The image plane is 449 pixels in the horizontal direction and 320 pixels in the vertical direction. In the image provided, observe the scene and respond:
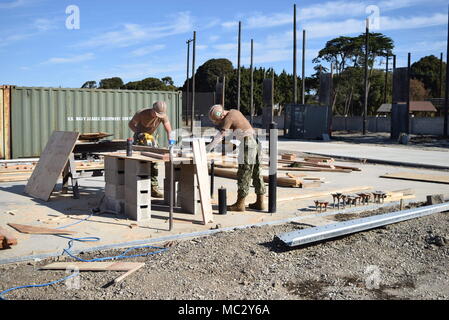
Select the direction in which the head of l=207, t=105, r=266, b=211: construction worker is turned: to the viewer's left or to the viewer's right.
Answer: to the viewer's left

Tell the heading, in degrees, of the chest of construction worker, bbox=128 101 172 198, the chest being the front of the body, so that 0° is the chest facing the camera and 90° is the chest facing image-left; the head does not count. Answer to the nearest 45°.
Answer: approximately 315°

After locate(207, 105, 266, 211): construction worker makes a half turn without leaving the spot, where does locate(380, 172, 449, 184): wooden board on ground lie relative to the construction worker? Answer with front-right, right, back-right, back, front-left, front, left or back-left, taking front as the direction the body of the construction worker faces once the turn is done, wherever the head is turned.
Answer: front-left

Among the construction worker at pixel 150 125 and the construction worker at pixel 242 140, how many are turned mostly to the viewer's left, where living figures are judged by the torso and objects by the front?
1

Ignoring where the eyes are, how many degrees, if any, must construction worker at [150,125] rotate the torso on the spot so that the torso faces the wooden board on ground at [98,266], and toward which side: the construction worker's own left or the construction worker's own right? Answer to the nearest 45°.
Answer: approximately 45° to the construction worker's own right

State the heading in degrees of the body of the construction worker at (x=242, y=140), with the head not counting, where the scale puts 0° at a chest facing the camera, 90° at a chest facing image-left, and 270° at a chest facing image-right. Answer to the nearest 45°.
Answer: approximately 90°

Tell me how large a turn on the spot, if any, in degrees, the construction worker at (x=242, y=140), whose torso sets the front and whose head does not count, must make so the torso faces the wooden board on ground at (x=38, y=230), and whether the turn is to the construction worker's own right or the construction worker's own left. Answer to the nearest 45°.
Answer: approximately 45° to the construction worker's own left

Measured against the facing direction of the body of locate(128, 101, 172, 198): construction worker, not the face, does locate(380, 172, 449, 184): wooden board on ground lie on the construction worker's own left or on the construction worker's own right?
on the construction worker's own left
